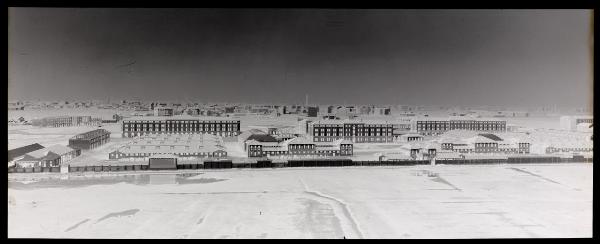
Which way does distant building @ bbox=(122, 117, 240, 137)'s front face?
toward the camera

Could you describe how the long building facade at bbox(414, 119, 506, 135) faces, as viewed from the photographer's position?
facing the viewer

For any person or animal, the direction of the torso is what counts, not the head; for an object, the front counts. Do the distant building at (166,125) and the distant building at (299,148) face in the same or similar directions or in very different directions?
same or similar directions

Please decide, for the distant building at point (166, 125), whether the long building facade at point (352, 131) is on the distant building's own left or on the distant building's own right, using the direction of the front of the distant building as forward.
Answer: on the distant building's own left

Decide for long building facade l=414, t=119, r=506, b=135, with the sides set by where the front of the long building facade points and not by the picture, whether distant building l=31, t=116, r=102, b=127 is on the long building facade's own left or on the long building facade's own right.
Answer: on the long building facade's own right

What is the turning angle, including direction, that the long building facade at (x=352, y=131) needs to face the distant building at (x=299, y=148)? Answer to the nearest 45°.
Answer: approximately 45° to its right

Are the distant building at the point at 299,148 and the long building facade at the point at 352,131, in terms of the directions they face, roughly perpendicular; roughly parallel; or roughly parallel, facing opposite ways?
roughly parallel

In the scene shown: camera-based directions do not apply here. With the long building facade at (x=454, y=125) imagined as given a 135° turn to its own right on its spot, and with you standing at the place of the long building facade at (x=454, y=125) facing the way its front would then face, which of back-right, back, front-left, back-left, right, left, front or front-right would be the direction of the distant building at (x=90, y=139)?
left

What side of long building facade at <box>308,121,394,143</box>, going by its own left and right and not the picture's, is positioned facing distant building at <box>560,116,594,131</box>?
left

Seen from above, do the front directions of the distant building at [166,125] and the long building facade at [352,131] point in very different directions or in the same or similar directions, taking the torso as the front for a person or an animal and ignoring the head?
same or similar directions

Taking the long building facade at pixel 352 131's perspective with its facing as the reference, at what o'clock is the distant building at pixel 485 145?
The distant building is roughly at 9 o'clock from the long building facade.

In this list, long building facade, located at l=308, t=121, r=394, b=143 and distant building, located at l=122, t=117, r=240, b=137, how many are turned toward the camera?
2
